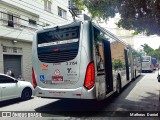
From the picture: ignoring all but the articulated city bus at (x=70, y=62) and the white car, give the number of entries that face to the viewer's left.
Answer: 0

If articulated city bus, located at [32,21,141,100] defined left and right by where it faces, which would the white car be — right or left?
on its left

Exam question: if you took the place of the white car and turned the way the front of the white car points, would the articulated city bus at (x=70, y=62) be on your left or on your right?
on your right

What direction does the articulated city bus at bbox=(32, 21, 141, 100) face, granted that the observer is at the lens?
facing away from the viewer and to the right of the viewer

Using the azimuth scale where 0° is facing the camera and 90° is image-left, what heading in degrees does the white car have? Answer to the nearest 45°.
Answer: approximately 225°

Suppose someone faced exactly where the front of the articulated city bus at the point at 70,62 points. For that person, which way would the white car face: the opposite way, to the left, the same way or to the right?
the same way
